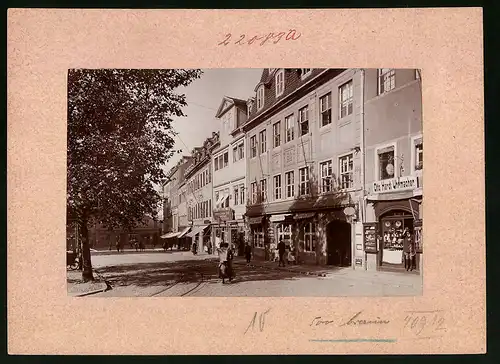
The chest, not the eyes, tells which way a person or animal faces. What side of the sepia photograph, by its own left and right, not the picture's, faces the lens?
front
